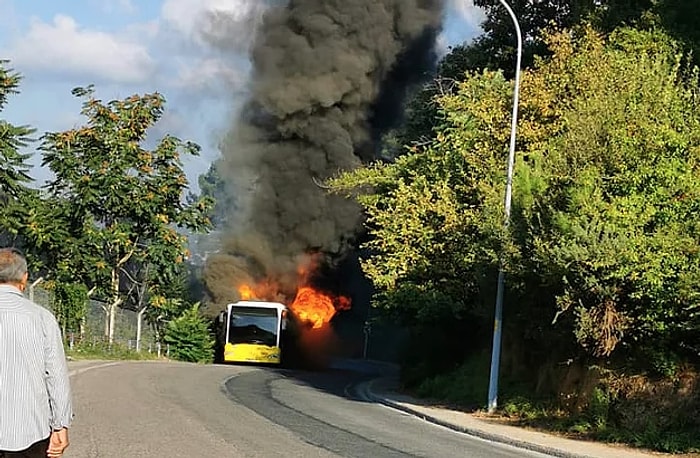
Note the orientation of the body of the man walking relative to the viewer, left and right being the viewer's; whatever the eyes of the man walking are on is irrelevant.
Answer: facing away from the viewer

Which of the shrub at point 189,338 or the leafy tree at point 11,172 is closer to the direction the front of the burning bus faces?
the leafy tree

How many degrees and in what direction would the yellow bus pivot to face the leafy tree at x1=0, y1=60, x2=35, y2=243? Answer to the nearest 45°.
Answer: approximately 45° to its right

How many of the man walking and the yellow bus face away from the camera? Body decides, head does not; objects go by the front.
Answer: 1

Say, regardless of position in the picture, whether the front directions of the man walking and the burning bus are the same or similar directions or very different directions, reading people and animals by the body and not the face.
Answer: very different directions

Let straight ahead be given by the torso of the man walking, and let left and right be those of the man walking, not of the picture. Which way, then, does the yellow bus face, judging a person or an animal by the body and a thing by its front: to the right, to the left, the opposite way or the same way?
the opposite way

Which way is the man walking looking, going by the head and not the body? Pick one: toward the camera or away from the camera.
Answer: away from the camera

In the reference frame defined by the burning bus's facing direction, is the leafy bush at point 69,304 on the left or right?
on its right

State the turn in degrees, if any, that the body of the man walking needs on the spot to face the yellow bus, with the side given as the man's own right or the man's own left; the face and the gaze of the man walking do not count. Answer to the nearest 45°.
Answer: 0° — they already face it

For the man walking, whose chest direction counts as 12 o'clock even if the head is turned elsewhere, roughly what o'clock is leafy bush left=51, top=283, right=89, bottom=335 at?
The leafy bush is roughly at 12 o'clock from the man walking.

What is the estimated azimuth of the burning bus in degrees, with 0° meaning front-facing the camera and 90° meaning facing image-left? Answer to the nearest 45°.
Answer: approximately 0°

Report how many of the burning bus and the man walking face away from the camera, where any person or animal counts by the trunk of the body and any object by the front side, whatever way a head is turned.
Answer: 1

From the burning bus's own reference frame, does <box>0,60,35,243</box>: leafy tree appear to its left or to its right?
on its right
